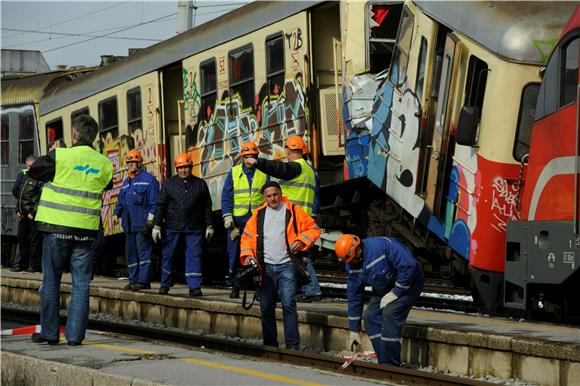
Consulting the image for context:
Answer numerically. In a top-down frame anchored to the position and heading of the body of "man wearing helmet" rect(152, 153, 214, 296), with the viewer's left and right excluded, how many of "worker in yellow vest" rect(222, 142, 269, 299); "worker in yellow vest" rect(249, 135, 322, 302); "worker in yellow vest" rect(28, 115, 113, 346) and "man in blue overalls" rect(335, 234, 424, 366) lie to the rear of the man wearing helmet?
0

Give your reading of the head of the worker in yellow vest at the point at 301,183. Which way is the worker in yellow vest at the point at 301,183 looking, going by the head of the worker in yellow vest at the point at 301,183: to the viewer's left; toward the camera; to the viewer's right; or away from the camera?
to the viewer's left

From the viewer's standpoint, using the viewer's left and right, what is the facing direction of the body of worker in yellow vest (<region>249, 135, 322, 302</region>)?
facing away from the viewer and to the left of the viewer

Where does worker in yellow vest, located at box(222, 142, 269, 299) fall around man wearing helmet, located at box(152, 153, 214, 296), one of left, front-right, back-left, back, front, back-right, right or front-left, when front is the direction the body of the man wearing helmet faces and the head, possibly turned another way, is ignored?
front-left

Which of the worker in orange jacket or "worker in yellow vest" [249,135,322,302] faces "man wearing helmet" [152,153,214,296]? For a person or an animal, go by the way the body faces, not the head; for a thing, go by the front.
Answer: the worker in yellow vest

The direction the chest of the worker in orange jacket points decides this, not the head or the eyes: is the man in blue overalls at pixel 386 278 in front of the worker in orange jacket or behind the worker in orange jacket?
in front

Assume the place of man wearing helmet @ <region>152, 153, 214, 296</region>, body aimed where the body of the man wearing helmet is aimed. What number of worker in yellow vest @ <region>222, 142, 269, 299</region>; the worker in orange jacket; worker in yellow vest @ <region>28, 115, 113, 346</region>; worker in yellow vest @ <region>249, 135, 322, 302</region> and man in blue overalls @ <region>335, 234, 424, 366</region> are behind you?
0

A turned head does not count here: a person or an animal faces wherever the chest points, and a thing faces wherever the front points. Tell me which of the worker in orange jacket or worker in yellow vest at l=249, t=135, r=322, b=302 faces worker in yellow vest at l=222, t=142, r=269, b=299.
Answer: worker in yellow vest at l=249, t=135, r=322, b=302

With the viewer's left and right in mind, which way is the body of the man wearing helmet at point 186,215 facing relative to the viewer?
facing the viewer

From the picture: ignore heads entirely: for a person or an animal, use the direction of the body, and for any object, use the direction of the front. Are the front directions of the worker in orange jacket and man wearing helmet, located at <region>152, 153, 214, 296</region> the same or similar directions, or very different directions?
same or similar directions

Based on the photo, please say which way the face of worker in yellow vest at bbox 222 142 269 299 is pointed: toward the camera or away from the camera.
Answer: toward the camera

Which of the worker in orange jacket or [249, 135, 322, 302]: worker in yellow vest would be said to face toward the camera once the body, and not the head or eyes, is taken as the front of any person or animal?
the worker in orange jacket

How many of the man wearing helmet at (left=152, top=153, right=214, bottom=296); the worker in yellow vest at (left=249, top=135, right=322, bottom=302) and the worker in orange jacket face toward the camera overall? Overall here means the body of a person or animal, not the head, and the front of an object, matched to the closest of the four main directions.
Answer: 2

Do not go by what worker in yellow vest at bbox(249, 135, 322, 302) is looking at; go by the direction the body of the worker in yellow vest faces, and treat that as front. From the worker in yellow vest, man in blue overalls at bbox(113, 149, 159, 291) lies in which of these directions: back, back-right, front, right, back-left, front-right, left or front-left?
front

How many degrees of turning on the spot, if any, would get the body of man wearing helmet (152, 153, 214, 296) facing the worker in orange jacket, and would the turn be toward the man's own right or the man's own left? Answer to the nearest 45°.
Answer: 0° — they already face them

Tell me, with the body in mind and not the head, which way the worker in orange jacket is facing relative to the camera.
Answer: toward the camera

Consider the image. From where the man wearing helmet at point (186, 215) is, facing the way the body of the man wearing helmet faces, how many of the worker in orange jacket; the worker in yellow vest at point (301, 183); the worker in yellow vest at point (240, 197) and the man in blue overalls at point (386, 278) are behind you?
0

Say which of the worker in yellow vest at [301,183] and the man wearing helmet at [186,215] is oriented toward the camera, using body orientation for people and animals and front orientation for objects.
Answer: the man wearing helmet

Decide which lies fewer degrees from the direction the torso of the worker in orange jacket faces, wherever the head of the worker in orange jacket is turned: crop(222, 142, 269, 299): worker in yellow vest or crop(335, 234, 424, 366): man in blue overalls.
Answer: the man in blue overalls

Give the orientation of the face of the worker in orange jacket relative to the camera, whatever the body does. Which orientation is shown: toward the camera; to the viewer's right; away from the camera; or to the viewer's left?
toward the camera

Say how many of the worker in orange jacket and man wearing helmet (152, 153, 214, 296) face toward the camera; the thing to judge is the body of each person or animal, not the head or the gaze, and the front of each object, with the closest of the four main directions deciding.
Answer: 2
